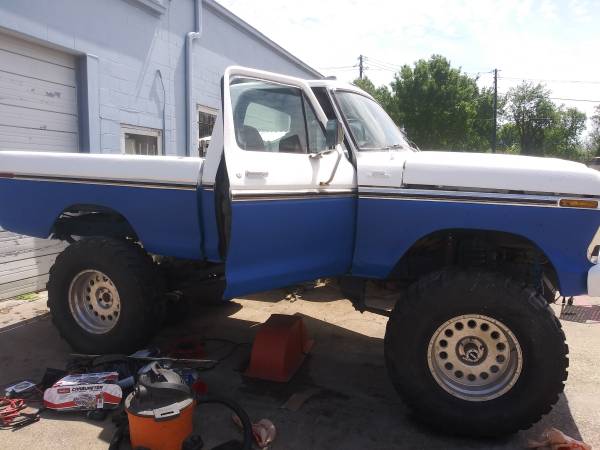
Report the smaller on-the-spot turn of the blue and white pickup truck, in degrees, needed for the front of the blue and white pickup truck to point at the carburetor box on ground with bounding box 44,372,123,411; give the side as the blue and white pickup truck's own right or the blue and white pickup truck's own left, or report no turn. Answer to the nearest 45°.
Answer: approximately 135° to the blue and white pickup truck's own right

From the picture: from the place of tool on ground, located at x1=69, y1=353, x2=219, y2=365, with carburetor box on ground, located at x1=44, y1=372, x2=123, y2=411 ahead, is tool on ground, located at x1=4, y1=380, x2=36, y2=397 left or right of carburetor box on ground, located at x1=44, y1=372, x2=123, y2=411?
right

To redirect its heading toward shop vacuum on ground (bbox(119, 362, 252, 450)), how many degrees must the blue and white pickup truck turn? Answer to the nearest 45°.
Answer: approximately 90° to its right

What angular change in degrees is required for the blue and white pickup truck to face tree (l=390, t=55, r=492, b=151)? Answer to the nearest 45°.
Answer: approximately 135° to its left

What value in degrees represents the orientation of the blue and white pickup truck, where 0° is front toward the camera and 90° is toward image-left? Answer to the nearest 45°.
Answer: approximately 315°

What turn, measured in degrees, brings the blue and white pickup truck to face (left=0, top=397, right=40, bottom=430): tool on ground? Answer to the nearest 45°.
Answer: approximately 135° to its right

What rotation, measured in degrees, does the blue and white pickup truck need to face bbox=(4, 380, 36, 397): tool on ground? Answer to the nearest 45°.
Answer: approximately 135° to its right

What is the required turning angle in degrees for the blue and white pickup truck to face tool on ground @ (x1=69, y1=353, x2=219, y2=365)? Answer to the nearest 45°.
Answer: approximately 135° to its right

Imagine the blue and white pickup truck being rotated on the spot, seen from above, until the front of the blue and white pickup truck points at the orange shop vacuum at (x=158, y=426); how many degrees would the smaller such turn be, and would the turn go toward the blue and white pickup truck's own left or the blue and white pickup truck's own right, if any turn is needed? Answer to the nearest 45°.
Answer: approximately 90° to the blue and white pickup truck's own right
